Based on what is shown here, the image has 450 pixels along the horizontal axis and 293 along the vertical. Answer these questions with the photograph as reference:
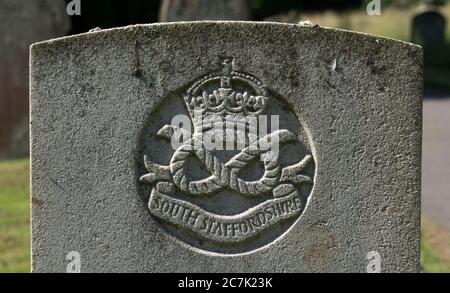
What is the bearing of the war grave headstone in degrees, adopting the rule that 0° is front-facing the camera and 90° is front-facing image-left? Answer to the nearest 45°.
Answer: approximately 0°

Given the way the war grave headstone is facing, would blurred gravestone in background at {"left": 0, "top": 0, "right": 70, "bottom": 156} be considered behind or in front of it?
behind

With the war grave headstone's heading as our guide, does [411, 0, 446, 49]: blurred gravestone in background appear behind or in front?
behind

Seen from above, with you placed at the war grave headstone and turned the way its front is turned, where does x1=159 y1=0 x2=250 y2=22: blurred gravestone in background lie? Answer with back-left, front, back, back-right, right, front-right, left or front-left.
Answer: back
